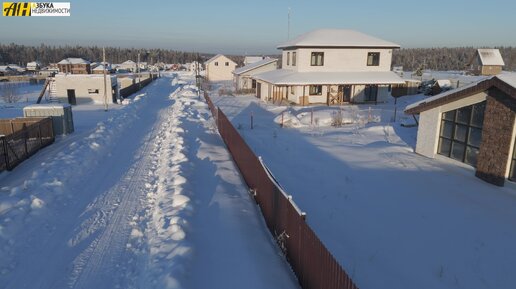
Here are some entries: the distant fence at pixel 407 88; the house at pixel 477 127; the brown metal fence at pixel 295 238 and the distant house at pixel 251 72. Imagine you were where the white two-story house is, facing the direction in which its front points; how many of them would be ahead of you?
2

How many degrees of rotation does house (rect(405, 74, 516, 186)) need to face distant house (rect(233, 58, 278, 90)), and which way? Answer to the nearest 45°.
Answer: approximately 90° to its right

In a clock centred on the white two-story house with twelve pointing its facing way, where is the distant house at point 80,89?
The distant house is roughly at 3 o'clock from the white two-story house.

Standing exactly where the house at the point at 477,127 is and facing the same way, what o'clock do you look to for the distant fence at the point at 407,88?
The distant fence is roughly at 4 o'clock from the house.

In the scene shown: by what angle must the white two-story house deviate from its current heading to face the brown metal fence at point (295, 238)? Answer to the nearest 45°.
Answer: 0° — it already faces it

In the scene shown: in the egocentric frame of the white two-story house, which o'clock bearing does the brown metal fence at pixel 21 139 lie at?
The brown metal fence is roughly at 1 o'clock from the white two-story house.

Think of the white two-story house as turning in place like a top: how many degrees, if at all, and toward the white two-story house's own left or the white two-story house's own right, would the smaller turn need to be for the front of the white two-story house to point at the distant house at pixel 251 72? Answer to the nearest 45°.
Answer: approximately 135° to the white two-story house's own right

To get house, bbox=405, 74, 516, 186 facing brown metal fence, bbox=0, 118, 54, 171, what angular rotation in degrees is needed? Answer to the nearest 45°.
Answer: approximately 45° to its right

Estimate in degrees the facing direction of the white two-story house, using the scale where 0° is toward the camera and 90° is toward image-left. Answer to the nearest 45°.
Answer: approximately 0°

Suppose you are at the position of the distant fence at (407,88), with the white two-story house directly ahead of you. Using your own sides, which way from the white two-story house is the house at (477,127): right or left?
left

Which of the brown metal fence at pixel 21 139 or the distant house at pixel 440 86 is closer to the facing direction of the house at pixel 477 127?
the brown metal fence

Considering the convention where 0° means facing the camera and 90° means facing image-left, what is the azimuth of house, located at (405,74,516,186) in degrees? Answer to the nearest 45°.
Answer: approximately 45°

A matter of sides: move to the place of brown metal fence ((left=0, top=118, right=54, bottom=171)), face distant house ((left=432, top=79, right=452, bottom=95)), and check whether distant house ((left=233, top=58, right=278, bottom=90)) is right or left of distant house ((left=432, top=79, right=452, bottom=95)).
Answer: left

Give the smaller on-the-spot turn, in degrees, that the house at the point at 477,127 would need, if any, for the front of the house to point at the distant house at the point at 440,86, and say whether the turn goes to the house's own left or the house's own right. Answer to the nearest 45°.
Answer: approximately 135° to the house's own right
